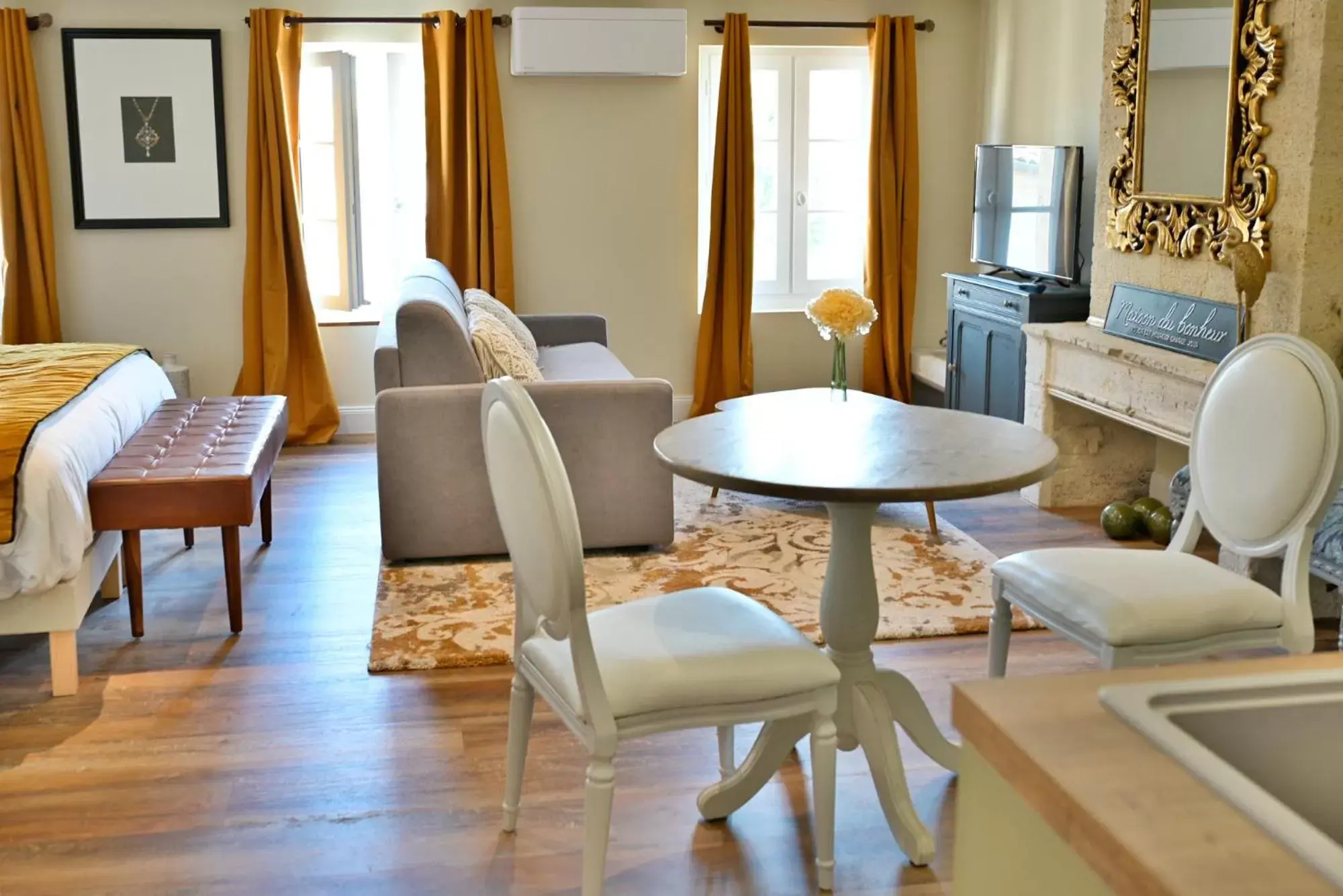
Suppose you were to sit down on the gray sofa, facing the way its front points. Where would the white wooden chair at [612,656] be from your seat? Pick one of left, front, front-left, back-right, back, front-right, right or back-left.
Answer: right

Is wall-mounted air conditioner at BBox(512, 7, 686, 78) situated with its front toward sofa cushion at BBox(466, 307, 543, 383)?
yes

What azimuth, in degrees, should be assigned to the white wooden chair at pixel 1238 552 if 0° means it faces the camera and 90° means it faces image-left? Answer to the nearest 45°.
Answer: approximately 45°

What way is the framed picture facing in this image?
toward the camera

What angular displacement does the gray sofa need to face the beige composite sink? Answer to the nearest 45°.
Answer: approximately 90° to its right

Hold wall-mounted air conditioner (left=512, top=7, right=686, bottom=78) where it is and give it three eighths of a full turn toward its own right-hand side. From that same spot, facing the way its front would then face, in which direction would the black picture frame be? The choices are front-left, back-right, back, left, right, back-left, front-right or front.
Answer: front-left

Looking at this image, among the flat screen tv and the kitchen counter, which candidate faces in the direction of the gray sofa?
the flat screen tv

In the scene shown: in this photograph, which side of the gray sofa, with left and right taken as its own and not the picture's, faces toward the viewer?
right

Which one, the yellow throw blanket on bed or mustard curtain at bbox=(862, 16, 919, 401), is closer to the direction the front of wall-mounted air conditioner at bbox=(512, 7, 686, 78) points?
the yellow throw blanket on bed

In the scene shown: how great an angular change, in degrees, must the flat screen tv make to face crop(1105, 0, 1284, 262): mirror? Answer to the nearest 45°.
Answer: approximately 45° to its left

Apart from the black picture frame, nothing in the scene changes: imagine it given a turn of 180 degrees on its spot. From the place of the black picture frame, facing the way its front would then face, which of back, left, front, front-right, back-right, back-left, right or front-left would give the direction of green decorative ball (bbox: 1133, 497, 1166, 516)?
back-right

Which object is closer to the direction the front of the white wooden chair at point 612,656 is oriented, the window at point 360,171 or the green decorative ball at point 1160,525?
the green decorative ball

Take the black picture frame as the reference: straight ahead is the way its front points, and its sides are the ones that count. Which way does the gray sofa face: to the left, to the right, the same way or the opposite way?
to the left

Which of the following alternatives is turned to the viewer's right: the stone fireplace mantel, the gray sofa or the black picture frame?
the gray sofa

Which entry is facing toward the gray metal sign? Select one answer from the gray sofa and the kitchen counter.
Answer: the gray sofa

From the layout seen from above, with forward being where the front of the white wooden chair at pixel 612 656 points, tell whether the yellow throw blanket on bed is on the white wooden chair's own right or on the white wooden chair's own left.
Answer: on the white wooden chair's own left

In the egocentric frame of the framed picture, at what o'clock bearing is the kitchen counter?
The kitchen counter is roughly at 12 o'clock from the framed picture.

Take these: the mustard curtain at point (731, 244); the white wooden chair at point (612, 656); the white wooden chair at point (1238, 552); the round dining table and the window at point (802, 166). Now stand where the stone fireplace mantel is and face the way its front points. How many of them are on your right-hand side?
2

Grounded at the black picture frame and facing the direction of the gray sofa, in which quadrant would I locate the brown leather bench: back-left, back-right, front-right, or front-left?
front-right
